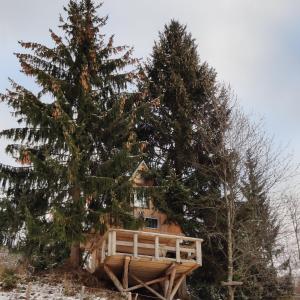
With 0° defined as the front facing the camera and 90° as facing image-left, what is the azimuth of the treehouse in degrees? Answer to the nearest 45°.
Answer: approximately 0°

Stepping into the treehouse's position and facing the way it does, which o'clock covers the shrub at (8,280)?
The shrub is roughly at 2 o'clock from the treehouse.
